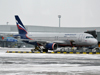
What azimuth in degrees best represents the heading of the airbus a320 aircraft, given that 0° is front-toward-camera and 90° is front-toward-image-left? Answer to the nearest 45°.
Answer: approximately 315°
